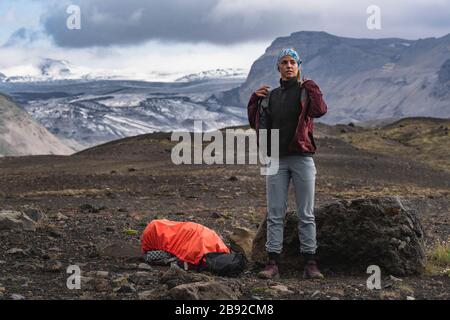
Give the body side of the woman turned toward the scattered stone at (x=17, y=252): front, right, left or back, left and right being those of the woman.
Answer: right

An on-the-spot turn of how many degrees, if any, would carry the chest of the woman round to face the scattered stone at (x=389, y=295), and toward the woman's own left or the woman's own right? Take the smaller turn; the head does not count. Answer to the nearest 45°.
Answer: approximately 45° to the woman's own left

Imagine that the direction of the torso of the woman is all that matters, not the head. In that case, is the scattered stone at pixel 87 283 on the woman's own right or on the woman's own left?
on the woman's own right

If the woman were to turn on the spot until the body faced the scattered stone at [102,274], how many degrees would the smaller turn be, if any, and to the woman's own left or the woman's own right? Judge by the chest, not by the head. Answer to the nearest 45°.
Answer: approximately 90° to the woman's own right

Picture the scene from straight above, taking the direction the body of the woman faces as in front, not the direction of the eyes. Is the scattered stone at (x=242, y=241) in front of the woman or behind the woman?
behind

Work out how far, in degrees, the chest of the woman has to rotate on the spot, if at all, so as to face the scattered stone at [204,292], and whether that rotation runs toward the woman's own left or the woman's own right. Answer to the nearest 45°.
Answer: approximately 45° to the woman's own right

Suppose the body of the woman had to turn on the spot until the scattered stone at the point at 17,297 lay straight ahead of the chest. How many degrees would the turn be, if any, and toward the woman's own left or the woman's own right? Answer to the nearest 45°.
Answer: approximately 45° to the woman's own right

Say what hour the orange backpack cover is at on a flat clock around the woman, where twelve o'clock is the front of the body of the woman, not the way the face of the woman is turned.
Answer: The orange backpack cover is roughly at 4 o'clock from the woman.

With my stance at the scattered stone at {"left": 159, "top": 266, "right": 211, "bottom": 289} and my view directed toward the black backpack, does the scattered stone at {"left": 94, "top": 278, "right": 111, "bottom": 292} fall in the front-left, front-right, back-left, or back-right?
back-left

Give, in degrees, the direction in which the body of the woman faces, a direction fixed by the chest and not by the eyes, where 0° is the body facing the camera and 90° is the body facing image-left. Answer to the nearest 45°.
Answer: approximately 0°

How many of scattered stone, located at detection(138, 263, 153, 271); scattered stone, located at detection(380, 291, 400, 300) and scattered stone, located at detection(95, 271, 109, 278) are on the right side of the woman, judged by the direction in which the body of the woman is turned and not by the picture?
2

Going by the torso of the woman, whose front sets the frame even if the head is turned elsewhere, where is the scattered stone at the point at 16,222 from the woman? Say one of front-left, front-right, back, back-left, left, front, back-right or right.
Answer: back-right
